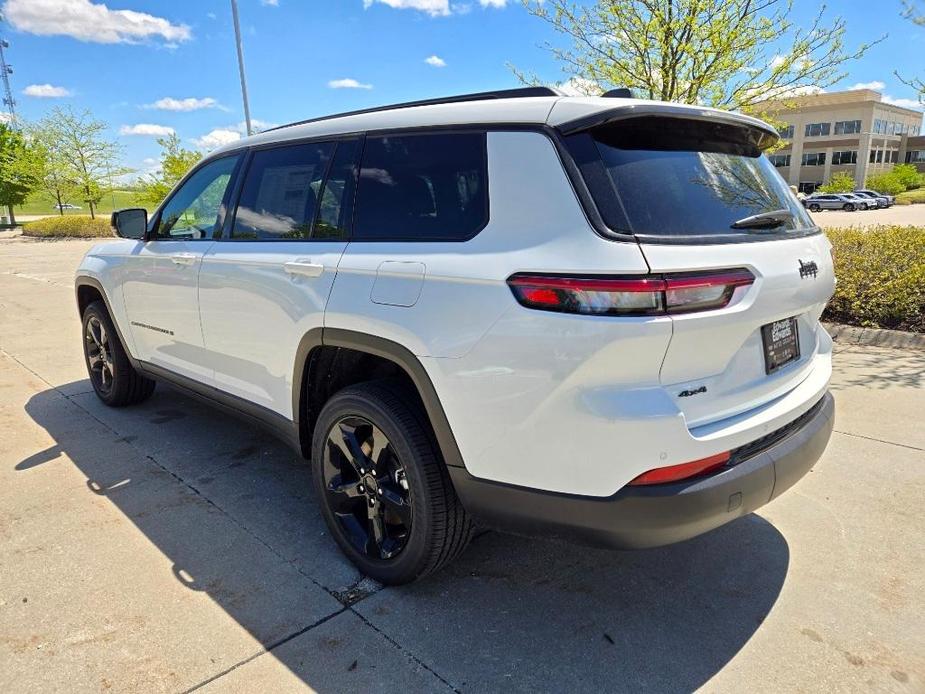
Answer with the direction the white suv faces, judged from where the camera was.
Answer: facing away from the viewer and to the left of the viewer

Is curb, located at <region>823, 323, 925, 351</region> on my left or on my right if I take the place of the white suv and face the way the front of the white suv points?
on my right

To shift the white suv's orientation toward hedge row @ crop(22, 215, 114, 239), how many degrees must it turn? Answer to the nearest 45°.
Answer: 0° — it already faces it

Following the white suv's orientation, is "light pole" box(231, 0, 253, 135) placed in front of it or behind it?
in front

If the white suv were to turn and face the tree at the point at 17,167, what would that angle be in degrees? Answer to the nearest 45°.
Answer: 0° — it already faces it

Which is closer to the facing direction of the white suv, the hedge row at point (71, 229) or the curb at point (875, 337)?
the hedge row

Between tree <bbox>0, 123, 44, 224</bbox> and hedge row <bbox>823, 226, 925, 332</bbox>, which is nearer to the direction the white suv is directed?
the tree

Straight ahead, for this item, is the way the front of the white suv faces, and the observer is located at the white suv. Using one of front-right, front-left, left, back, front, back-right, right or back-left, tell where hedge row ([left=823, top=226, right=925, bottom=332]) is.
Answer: right

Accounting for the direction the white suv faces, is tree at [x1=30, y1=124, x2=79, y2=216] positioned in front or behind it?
in front

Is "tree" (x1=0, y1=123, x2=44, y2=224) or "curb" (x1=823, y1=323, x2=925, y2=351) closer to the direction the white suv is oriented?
the tree

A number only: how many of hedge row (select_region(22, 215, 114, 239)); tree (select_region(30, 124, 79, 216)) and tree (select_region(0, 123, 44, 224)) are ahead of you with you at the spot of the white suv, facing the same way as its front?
3
